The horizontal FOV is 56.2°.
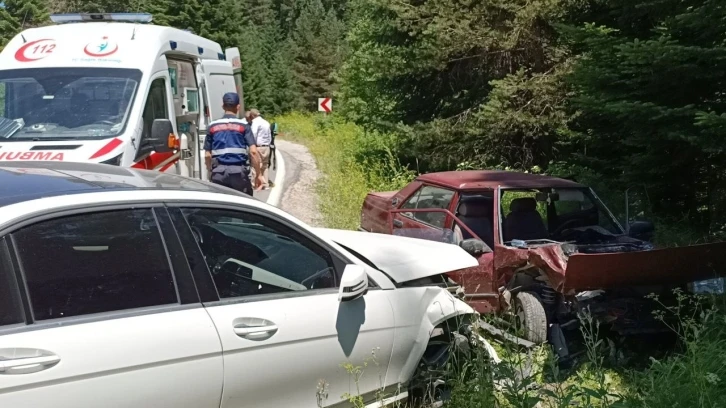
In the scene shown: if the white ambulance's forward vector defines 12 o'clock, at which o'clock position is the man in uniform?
The man in uniform is roughly at 8 o'clock from the white ambulance.

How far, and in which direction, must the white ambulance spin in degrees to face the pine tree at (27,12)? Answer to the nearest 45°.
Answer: approximately 135° to its right

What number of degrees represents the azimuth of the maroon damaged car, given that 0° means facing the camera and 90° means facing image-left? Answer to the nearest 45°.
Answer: approximately 315°

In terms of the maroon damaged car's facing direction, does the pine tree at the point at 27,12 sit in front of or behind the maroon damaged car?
behind

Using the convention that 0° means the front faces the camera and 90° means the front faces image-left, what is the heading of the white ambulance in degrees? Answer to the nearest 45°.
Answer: approximately 45°

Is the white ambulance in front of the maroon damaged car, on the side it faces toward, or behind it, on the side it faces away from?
behind

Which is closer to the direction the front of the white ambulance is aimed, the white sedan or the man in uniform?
the white sedan

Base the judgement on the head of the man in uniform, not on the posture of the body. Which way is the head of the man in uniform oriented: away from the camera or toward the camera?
away from the camera

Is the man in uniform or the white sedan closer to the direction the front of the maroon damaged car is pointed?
the white sedan

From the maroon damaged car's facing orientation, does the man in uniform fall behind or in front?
behind

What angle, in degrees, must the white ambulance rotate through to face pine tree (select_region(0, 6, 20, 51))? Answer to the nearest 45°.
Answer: approximately 135° to its right
